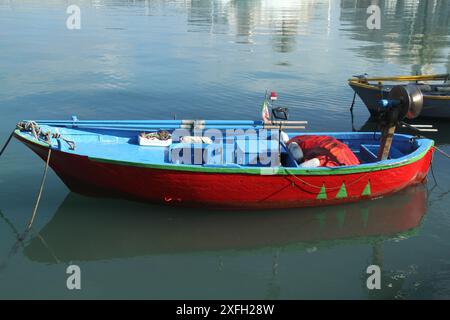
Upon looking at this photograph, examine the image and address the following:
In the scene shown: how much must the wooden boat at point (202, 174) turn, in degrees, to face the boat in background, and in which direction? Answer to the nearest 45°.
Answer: approximately 135° to its right

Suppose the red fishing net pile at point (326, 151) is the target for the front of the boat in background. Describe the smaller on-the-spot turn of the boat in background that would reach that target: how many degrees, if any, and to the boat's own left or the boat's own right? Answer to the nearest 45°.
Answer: approximately 90° to the boat's own left

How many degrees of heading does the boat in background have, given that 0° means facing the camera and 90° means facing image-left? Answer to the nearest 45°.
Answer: approximately 90°

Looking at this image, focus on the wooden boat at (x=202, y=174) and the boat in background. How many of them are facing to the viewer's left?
2

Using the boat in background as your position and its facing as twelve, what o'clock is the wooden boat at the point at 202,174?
The wooden boat is roughly at 10 o'clock from the boat in background.

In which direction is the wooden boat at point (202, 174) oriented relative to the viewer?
to the viewer's left
